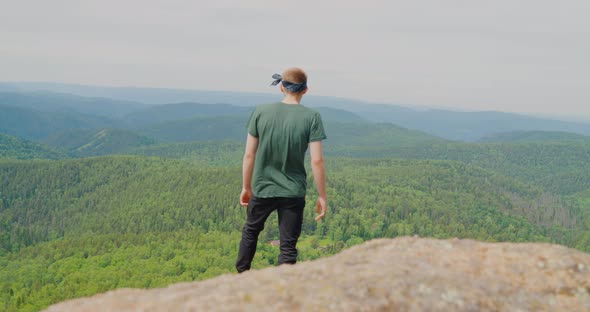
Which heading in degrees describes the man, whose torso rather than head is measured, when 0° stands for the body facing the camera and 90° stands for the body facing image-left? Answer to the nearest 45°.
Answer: approximately 180°

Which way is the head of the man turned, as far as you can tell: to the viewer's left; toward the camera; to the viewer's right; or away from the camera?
away from the camera
